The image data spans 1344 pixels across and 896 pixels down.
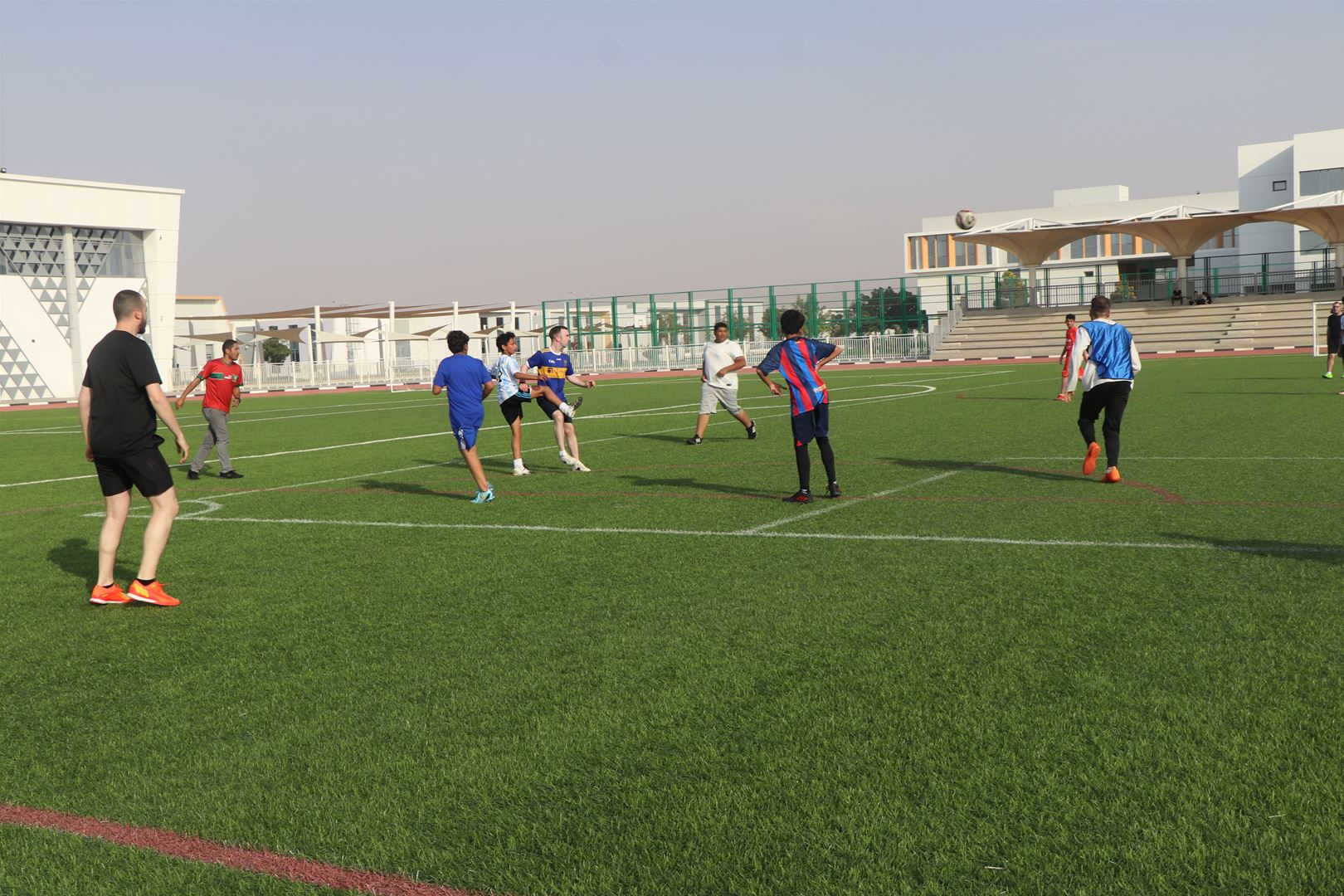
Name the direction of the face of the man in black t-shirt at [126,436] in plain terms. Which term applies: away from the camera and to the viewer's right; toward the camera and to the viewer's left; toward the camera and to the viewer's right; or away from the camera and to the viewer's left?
away from the camera and to the viewer's right

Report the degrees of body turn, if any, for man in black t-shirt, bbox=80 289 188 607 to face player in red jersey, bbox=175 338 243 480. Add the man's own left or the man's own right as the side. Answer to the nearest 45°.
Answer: approximately 45° to the man's own left

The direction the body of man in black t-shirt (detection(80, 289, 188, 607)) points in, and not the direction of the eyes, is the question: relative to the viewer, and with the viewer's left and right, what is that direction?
facing away from the viewer and to the right of the viewer

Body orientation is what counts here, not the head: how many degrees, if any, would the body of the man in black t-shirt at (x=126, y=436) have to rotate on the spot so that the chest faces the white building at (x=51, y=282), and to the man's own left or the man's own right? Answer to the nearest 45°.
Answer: approximately 45° to the man's own left

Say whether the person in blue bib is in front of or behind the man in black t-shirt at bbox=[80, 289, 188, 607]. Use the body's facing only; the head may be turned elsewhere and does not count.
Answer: in front

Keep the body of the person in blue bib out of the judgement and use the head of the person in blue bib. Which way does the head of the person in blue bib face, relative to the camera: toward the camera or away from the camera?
away from the camera

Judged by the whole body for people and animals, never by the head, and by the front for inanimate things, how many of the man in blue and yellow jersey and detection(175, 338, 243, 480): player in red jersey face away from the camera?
0

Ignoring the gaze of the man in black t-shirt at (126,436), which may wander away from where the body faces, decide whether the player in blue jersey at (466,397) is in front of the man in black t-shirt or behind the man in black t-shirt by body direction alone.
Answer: in front
